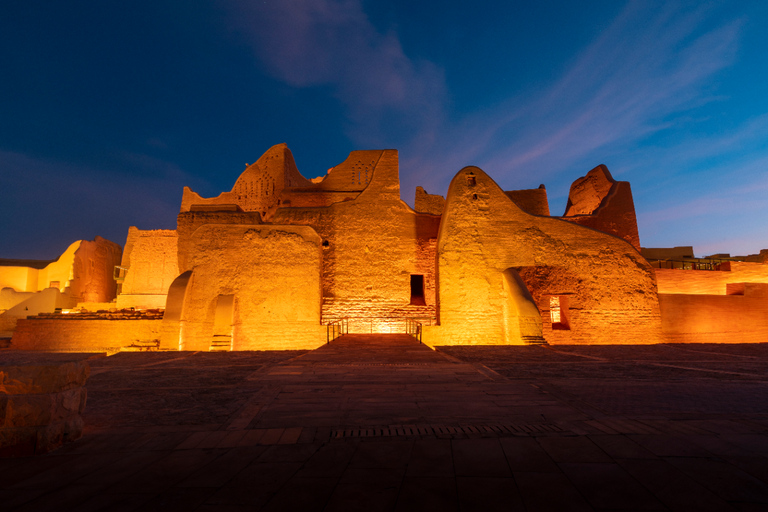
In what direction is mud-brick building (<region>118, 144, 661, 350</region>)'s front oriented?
toward the camera

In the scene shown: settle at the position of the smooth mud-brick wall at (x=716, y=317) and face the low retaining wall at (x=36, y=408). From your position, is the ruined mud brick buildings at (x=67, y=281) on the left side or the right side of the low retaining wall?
right

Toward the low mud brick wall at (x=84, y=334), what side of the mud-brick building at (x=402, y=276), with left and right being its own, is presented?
right

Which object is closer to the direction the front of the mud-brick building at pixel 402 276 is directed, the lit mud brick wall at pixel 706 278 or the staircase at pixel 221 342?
the staircase

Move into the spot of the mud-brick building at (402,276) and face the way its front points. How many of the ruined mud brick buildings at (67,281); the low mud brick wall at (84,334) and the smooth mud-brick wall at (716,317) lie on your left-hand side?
1

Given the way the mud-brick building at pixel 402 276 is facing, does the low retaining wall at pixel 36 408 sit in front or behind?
in front

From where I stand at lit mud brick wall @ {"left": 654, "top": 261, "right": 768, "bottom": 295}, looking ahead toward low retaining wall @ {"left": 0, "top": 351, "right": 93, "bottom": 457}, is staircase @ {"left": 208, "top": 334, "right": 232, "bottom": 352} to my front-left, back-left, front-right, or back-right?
front-right

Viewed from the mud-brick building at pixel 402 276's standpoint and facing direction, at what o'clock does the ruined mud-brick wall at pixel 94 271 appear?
The ruined mud-brick wall is roughly at 4 o'clock from the mud-brick building.

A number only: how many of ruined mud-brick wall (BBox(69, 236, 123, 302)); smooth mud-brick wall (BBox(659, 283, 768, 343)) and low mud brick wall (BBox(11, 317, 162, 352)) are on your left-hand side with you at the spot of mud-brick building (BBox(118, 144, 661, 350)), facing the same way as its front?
1

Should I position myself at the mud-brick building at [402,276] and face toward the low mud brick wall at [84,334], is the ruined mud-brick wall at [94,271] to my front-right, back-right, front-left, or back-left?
front-right

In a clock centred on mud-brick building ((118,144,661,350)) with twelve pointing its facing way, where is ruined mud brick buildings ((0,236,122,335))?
The ruined mud brick buildings is roughly at 4 o'clock from the mud-brick building.

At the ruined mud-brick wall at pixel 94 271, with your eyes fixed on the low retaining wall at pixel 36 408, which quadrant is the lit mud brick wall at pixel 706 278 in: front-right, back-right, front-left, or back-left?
front-left

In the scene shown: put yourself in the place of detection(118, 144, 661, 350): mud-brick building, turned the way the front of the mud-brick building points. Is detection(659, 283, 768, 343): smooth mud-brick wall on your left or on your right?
on your left

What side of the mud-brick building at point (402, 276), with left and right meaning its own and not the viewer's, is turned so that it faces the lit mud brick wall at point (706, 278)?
left
